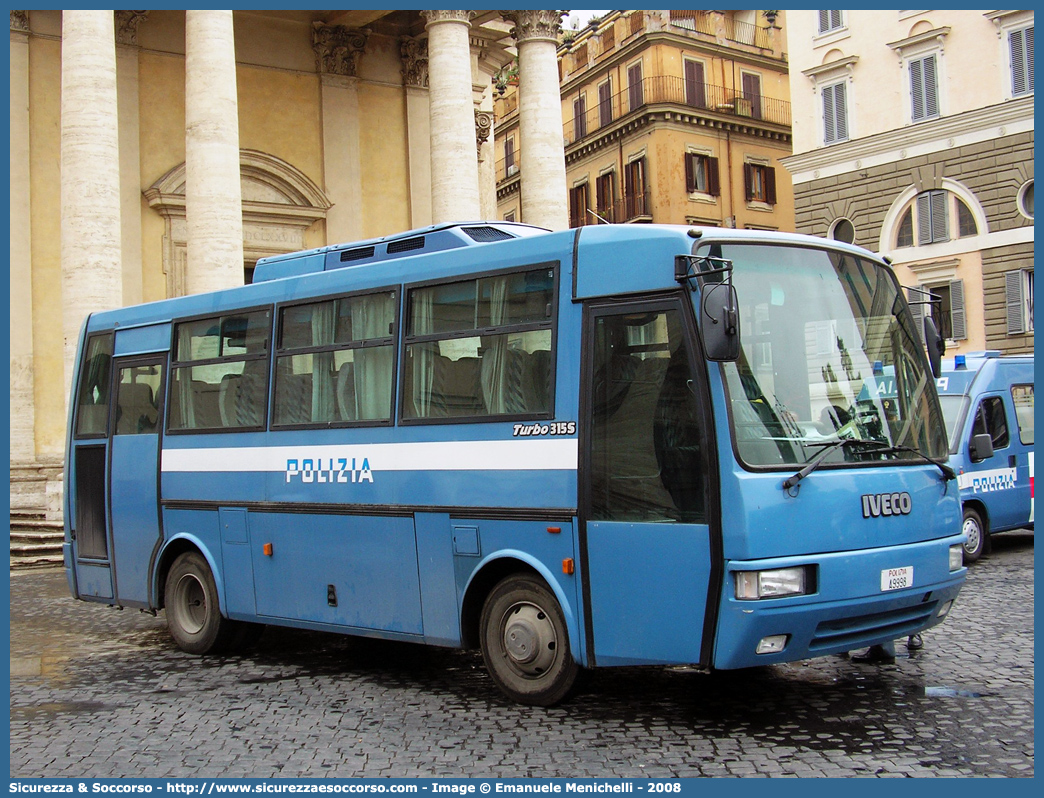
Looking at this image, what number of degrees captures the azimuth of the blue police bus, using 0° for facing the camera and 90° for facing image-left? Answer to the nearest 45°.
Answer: approximately 315°

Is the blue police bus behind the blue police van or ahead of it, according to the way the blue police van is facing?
ahead

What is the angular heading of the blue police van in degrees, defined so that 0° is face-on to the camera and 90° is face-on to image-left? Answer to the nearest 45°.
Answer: approximately 45°

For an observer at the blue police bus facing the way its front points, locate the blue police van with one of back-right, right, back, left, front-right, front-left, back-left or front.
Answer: left

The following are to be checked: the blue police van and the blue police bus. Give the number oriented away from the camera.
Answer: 0
